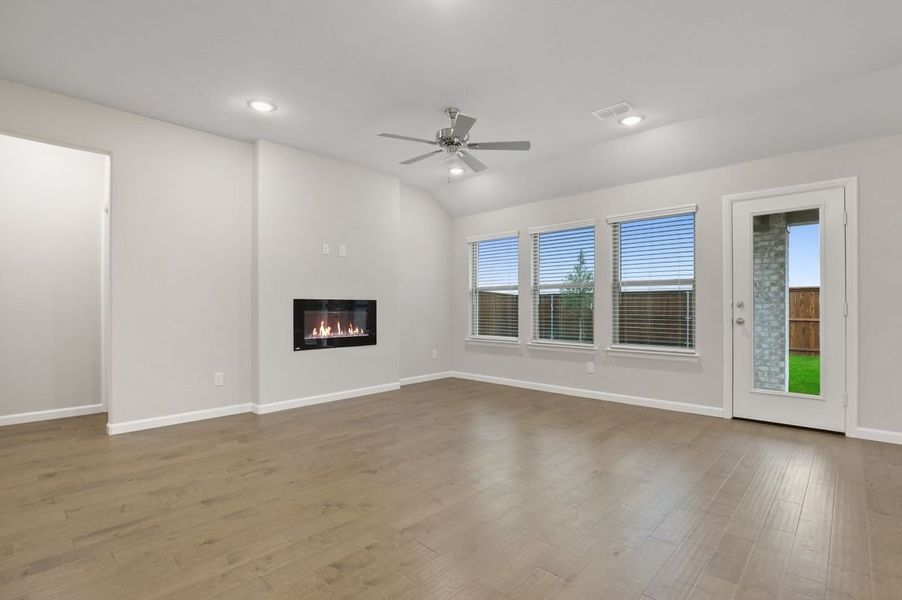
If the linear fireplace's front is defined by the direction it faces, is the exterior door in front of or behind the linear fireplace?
in front

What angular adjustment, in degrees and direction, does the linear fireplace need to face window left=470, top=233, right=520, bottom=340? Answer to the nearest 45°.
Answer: approximately 45° to its left

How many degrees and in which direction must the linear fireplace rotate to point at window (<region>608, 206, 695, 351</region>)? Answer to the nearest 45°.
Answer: approximately 45° to its left

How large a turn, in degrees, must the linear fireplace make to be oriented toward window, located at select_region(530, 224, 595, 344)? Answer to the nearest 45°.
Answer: approximately 45° to its left

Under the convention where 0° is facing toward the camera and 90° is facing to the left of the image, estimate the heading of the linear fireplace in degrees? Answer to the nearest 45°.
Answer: approximately 315°
